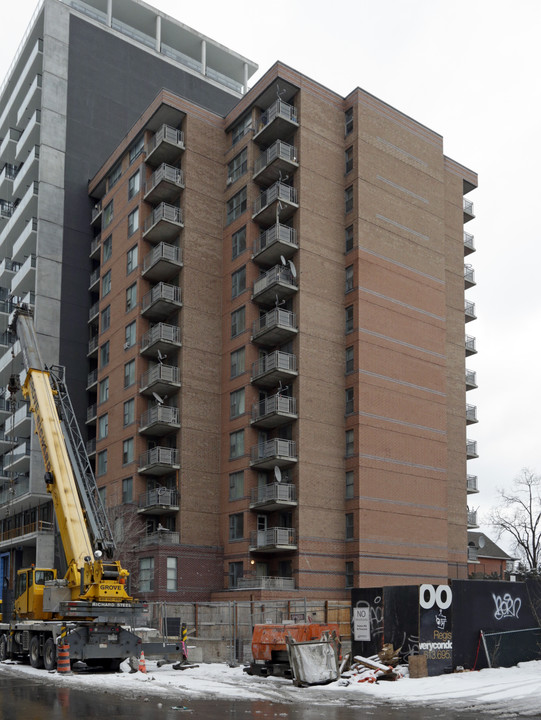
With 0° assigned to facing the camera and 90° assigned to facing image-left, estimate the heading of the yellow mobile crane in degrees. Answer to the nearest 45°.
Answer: approximately 135°

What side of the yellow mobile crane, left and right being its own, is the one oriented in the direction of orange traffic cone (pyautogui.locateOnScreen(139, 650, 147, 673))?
back
